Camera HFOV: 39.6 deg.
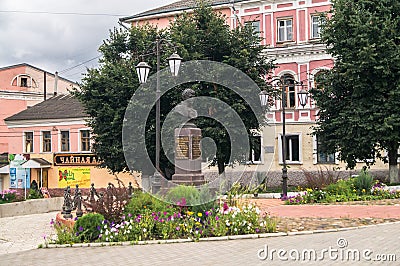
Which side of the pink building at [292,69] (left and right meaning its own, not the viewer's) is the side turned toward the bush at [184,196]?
front

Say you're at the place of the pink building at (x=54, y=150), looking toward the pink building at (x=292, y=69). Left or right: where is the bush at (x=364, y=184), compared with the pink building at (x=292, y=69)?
right

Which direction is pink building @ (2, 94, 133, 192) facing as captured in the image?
toward the camera

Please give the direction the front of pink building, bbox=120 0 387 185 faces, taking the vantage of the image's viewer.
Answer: facing the viewer

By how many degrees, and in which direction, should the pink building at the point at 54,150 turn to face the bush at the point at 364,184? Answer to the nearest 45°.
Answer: approximately 45° to its left

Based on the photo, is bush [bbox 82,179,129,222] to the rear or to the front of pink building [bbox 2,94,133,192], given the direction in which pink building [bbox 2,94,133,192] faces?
to the front

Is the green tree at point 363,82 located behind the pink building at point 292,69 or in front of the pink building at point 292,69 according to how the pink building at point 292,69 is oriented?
in front

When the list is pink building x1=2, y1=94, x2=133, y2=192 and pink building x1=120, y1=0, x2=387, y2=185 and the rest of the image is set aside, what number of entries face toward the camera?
2

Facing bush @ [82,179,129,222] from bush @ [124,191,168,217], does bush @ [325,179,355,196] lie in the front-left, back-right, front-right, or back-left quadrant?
back-right

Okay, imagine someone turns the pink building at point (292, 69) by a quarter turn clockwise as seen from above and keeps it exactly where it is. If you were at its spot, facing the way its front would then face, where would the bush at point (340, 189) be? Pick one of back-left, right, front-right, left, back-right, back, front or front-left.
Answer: left

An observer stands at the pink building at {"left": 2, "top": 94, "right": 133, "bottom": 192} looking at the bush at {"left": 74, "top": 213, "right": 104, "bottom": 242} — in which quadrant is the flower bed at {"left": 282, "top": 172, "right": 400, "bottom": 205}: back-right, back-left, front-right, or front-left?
front-left

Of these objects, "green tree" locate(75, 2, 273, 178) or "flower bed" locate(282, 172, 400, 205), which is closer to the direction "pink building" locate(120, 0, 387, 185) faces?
the flower bed

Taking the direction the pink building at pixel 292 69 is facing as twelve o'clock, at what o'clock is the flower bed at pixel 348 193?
The flower bed is roughly at 12 o'clock from the pink building.
